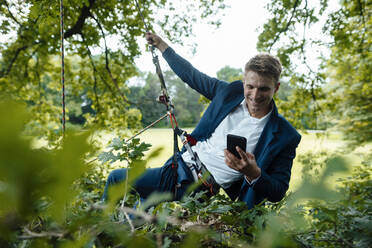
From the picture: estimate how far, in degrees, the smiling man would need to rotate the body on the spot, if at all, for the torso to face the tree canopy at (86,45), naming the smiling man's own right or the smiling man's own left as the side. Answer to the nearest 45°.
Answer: approximately 90° to the smiling man's own right

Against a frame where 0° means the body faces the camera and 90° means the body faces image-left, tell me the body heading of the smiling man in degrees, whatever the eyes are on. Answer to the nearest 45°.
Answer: approximately 45°

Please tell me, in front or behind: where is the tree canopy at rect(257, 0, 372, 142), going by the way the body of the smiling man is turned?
behind
